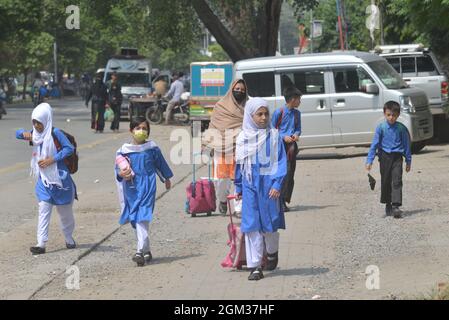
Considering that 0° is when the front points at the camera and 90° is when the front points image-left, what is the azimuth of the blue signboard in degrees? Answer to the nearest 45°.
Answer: approximately 0°

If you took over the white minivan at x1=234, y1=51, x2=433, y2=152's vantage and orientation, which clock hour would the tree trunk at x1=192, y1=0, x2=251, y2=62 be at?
The tree trunk is roughly at 7 o'clock from the white minivan.

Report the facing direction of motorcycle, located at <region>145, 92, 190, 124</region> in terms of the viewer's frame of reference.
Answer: facing to the left of the viewer

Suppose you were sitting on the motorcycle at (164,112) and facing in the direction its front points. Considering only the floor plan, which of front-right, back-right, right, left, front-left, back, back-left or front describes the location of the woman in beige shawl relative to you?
left

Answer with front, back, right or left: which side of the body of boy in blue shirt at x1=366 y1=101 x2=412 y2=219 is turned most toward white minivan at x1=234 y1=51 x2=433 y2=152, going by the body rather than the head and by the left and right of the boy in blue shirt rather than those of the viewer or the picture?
back

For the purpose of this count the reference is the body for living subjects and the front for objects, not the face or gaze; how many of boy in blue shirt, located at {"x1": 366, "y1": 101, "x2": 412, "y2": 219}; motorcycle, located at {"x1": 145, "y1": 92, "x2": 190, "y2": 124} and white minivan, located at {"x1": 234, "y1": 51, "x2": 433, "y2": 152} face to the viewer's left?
1

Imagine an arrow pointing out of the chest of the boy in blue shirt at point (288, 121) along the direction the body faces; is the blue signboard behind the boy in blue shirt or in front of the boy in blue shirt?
behind

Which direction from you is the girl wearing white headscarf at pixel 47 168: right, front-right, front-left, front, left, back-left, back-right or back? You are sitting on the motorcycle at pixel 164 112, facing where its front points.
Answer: left

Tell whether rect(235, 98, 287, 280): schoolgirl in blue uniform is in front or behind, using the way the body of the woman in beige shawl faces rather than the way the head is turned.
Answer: in front
